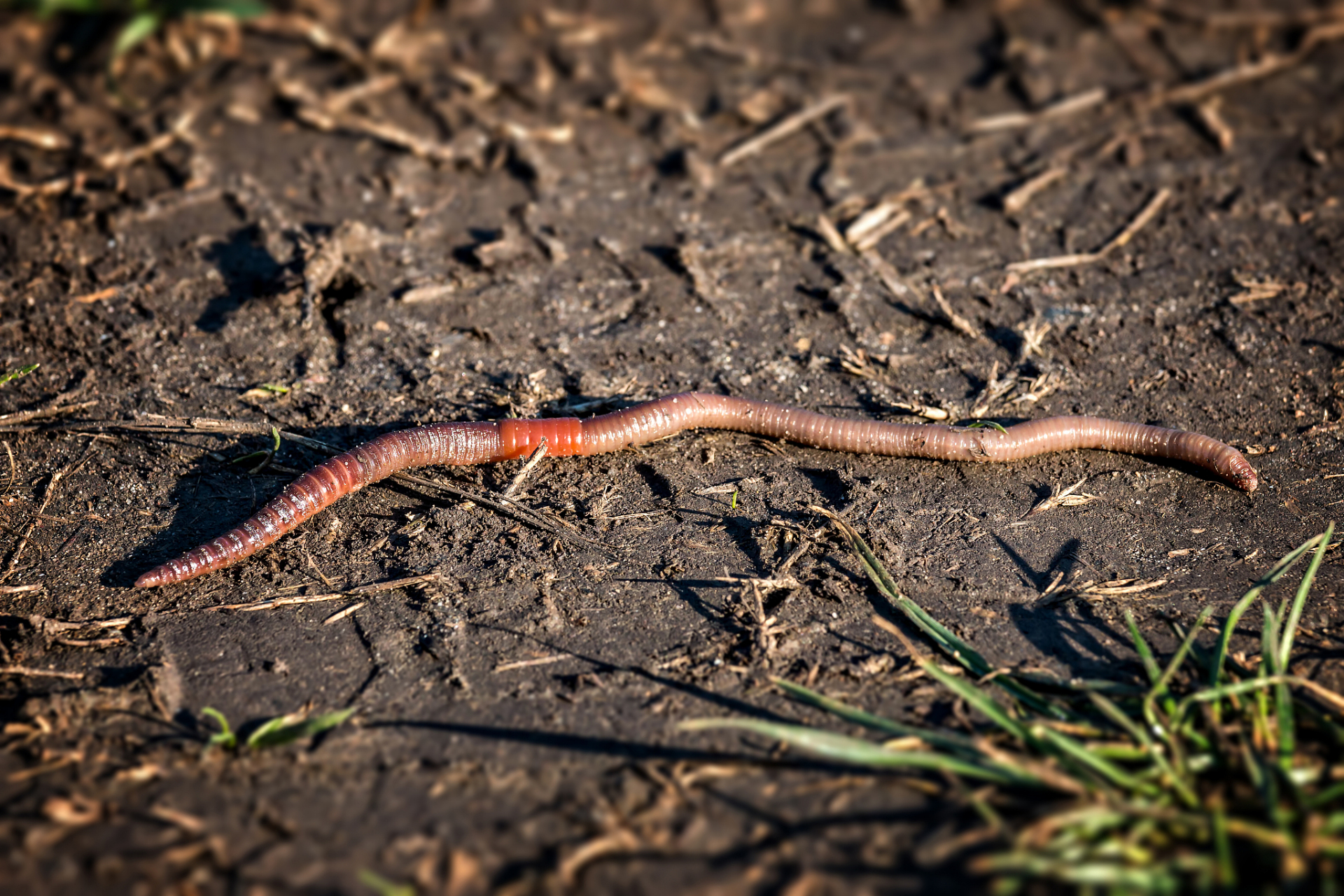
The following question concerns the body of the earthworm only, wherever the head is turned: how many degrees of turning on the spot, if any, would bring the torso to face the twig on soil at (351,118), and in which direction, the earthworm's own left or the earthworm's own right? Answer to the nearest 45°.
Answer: approximately 45° to the earthworm's own right

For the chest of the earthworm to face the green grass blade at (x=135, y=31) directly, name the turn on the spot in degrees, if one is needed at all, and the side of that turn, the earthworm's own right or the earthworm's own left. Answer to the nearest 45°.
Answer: approximately 45° to the earthworm's own right

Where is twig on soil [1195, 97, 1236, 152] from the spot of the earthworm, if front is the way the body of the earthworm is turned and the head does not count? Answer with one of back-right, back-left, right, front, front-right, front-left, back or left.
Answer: back-right

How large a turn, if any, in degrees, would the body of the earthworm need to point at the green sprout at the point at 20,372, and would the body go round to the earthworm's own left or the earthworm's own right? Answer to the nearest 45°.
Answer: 0° — it already faces it

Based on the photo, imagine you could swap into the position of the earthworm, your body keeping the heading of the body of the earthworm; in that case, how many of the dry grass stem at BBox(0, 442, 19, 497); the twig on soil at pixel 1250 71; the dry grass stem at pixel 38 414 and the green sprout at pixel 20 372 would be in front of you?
3

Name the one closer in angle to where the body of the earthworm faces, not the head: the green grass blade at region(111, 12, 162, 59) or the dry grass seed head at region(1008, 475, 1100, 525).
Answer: the green grass blade

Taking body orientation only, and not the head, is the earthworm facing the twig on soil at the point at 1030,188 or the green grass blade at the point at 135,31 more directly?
the green grass blade

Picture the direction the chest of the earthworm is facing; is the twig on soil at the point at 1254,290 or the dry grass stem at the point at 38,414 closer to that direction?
the dry grass stem

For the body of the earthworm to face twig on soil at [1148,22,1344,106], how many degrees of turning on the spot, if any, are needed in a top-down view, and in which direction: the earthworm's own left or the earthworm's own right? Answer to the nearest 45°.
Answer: approximately 135° to the earthworm's own right

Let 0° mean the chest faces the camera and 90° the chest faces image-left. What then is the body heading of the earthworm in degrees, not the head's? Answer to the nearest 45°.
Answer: approximately 90°

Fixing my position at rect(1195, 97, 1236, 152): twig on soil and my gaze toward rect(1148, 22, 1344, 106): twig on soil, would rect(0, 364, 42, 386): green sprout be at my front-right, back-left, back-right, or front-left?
back-left

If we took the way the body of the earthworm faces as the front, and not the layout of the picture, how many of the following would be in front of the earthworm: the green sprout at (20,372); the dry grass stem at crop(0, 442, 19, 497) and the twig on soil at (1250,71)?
2

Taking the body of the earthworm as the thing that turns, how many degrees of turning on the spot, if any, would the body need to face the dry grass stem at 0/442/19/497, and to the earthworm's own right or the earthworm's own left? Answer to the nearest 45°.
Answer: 0° — it already faces it
